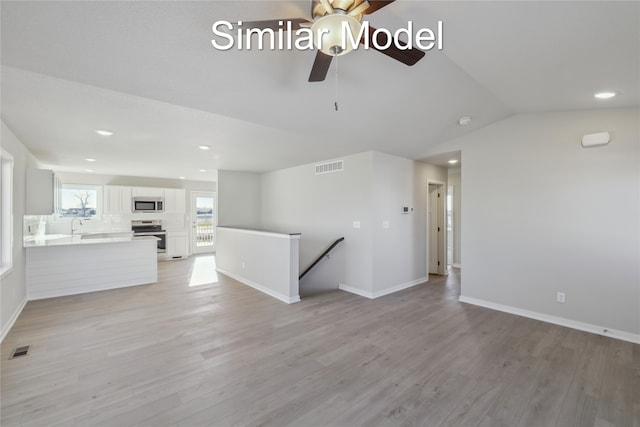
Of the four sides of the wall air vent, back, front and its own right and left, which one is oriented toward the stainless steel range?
right

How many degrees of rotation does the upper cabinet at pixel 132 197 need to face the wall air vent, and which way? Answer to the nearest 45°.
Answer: approximately 45° to its left

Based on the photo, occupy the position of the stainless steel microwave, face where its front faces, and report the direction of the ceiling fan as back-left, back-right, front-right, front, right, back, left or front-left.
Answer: front

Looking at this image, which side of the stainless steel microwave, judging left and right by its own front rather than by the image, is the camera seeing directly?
front

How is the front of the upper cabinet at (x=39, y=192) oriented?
to the viewer's right

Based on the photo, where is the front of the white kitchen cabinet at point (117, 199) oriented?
toward the camera

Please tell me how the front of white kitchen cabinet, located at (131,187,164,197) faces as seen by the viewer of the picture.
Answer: facing the viewer

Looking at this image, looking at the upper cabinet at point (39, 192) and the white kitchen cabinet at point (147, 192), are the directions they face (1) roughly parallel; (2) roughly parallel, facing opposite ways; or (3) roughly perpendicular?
roughly perpendicular

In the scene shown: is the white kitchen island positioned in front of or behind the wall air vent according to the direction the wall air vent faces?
in front

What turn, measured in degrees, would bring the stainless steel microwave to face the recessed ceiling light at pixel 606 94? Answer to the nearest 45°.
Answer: approximately 45° to its left

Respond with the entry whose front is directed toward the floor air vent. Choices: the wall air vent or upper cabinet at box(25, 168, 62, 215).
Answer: the wall air vent

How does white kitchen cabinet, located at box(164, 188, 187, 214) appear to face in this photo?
toward the camera

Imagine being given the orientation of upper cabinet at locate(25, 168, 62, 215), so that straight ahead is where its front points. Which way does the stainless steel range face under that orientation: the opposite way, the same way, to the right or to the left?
to the right

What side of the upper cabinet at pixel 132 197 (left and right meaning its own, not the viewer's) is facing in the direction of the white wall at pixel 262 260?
front
